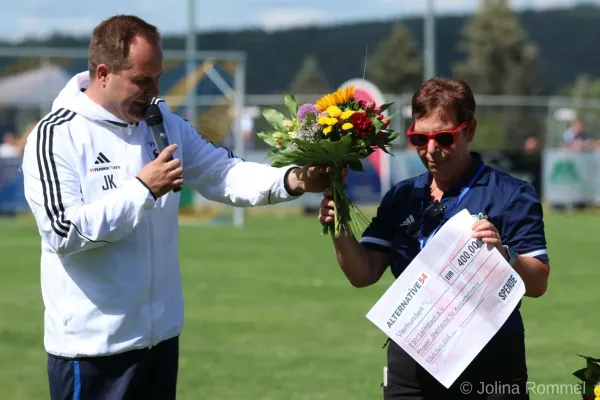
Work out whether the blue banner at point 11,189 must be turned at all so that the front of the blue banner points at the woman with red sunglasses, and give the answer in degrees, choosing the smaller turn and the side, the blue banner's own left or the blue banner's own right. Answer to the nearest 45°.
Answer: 0° — it already faces them

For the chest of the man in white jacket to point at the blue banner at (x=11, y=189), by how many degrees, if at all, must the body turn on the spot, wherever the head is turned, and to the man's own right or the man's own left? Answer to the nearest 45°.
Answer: approximately 135° to the man's own left

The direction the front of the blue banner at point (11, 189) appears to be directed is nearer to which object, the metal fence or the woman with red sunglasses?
the woman with red sunglasses

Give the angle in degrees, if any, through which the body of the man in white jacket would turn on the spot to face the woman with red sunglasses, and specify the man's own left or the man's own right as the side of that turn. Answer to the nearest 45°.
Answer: approximately 45° to the man's own left

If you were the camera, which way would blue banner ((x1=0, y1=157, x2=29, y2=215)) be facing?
facing the viewer

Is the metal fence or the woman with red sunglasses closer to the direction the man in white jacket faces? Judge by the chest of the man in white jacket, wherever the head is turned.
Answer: the woman with red sunglasses

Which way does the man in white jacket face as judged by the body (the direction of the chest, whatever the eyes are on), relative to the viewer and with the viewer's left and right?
facing the viewer and to the right of the viewer

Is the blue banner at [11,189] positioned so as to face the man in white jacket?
yes

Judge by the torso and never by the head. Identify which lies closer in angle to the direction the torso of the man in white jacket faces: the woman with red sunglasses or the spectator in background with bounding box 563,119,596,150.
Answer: the woman with red sunglasses

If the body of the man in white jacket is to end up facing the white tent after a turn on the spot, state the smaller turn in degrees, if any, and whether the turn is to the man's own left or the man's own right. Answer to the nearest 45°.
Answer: approximately 135° to the man's own left

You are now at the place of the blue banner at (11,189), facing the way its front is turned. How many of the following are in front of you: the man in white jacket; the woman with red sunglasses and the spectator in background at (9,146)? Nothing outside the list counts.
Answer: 2

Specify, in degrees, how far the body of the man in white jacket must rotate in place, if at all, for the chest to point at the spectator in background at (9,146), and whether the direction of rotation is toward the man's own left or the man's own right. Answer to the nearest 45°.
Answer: approximately 135° to the man's own left

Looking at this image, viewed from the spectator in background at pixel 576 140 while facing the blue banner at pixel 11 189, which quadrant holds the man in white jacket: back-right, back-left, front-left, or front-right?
front-left

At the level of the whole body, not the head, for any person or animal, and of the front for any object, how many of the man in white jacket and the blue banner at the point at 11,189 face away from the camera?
0

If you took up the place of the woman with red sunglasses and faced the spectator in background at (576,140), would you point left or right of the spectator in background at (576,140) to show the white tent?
left
